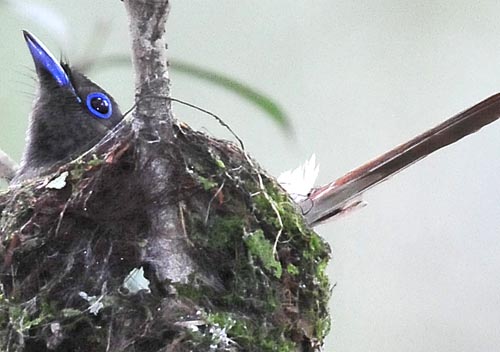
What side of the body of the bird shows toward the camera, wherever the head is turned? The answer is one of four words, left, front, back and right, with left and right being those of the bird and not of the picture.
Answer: left

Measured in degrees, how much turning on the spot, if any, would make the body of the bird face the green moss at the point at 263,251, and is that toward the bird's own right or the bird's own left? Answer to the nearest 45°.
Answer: approximately 135° to the bird's own left

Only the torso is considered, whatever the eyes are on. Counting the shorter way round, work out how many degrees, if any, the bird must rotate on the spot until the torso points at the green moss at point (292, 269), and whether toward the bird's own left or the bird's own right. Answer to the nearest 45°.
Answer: approximately 135° to the bird's own left

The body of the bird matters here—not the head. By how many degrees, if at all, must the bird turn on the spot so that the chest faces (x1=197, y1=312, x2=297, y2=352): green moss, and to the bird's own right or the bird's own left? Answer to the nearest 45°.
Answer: approximately 135° to the bird's own left
